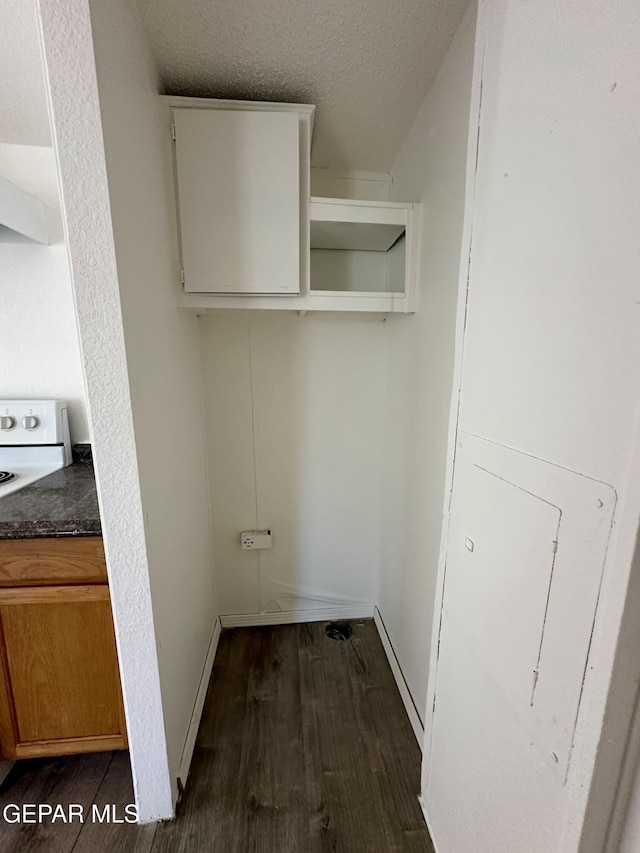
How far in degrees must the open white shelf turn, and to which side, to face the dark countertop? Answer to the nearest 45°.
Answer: approximately 45° to its right

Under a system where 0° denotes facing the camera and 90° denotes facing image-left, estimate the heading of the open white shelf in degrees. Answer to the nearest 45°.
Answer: approximately 0°

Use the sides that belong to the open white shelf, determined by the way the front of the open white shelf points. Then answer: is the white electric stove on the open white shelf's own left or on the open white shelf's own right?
on the open white shelf's own right

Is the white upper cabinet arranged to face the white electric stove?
no

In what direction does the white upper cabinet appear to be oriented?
toward the camera

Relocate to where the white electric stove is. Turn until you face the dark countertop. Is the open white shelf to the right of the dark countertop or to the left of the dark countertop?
left
